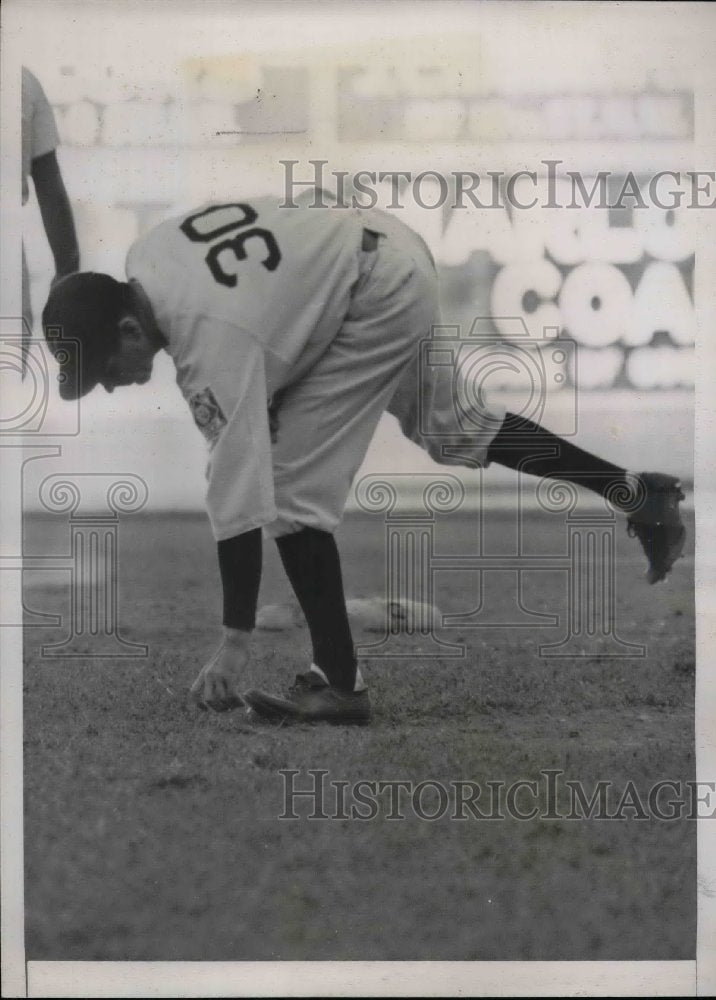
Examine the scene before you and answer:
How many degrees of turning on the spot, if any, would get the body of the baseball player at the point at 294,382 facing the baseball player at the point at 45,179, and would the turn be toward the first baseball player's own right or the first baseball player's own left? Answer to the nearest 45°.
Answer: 0° — they already face them

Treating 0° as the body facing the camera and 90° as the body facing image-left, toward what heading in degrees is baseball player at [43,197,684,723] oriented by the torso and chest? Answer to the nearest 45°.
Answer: approximately 90°
